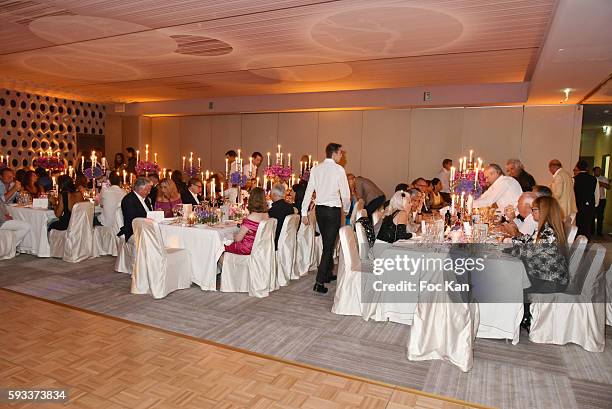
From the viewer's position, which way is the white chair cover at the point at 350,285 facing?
facing to the right of the viewer

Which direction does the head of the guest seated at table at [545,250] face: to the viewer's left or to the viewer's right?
to the viewer's left

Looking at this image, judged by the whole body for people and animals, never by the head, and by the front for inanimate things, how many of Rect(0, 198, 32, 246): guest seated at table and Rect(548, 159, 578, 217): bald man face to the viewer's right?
1

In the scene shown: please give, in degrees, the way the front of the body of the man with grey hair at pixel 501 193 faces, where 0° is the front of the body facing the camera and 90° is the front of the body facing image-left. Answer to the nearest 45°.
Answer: approximately 90°

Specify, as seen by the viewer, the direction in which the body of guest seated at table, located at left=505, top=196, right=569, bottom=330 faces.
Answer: to the viewer's left

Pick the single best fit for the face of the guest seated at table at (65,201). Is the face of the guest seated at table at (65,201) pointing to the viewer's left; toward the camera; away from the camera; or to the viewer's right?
away from the camera

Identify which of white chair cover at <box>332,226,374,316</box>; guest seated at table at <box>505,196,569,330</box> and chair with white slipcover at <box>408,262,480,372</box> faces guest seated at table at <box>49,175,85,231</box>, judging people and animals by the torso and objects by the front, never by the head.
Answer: guest seated at table at <box>505,196,569,330</box>

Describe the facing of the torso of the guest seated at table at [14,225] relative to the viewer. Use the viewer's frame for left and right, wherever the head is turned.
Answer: facing to the right of the viewer

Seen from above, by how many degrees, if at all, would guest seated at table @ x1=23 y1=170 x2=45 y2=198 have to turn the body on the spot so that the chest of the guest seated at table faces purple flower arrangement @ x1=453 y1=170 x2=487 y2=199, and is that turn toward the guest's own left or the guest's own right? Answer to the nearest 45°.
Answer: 0° — they already face it

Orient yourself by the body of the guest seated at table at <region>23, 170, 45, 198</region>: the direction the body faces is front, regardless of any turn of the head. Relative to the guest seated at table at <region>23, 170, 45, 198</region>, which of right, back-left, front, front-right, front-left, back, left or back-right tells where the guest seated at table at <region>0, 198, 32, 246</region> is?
front-right

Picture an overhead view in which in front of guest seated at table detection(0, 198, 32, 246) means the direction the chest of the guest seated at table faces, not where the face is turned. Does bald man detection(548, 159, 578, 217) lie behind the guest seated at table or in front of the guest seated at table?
in front

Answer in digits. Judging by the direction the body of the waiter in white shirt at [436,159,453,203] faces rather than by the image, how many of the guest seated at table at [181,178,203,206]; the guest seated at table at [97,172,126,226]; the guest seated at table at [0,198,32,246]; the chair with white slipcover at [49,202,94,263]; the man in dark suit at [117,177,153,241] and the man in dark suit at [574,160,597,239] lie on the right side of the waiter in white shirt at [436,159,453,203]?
5

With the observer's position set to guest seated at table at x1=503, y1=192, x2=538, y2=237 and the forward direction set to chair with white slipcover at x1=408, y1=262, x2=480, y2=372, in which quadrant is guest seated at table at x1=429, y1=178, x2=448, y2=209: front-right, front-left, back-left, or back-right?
back-right
